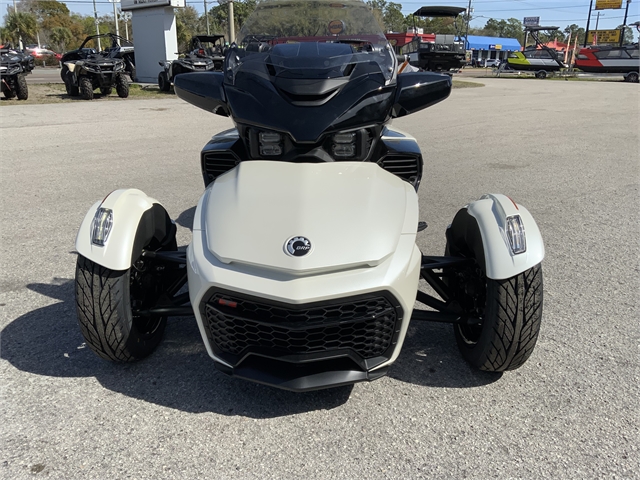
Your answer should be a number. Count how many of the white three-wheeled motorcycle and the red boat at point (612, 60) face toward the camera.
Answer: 1

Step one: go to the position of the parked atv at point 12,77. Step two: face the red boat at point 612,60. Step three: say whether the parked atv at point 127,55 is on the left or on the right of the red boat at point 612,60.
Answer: left

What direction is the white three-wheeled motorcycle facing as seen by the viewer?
toward the camera

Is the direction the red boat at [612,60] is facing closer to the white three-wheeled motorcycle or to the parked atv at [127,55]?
the parked atv

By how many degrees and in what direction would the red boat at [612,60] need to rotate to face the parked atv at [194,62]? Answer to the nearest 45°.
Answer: approximately 45° to its left

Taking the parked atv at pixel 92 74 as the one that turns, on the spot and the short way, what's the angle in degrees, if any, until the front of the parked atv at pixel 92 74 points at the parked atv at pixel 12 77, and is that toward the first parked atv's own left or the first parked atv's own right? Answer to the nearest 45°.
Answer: approximately 135° to the first parked atv's own right

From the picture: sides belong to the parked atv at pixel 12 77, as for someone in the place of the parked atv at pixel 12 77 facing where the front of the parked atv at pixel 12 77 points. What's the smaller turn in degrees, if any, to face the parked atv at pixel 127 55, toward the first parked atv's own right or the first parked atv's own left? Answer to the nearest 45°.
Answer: approximately 90° to the first parked atv's own left

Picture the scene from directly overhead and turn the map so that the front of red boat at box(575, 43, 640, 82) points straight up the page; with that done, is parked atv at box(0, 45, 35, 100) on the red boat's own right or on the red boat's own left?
on the red boat's own left

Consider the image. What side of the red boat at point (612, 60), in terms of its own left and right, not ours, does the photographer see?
left

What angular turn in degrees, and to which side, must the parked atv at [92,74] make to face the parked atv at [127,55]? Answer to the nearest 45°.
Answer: approximately 135° to its left

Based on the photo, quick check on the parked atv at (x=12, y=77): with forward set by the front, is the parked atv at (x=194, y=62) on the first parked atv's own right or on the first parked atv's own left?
on the first parked atv's own left
